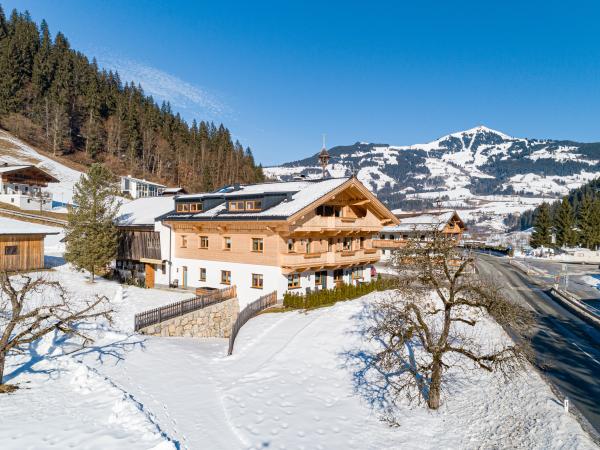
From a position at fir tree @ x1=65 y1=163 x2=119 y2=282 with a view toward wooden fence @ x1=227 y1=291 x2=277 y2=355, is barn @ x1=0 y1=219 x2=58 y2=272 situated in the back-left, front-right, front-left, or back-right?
back-right

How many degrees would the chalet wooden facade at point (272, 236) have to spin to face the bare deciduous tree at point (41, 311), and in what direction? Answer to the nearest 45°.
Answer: approximately 90° to its right

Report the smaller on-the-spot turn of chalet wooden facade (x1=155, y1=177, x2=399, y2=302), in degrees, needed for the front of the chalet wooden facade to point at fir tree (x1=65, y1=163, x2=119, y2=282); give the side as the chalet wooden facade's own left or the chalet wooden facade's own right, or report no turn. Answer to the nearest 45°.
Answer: approximately 135° to the chalet wooden facade's own right

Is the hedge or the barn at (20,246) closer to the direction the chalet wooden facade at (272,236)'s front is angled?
the hedge

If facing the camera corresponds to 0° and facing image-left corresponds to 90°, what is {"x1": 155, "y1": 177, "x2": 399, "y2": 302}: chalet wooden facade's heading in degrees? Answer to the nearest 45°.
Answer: approximately 315°

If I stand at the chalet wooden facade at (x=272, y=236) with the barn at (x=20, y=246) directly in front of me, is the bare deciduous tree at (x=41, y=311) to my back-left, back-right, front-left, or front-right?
front-left

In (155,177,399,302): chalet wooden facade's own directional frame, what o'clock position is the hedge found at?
The hedge is roughly at 12 o'clock from the chalet wooden facade.

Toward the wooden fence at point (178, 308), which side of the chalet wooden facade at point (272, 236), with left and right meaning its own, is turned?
right

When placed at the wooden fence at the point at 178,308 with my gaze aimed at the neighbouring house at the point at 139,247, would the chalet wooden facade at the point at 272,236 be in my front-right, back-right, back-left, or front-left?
front-right
